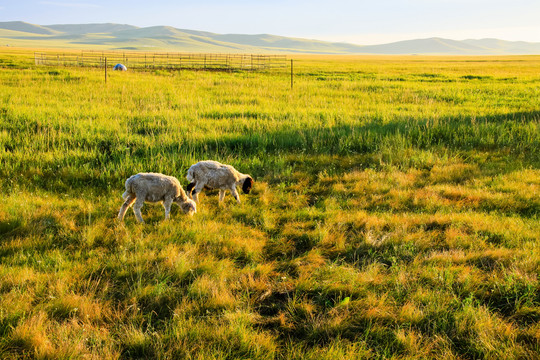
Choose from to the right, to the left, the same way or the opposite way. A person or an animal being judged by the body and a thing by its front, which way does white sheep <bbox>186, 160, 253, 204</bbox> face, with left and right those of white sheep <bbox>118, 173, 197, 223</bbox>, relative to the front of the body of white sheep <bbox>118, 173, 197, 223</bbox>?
the same way

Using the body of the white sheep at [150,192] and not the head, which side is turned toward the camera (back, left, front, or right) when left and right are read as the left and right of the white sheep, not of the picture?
right

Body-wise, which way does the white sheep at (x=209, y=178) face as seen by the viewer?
to the viewer's right

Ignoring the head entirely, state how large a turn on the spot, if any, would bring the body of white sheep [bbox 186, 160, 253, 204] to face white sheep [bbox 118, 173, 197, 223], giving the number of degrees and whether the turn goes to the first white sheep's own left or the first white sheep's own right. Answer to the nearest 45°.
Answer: approximately 135° to the first white sheep's own right

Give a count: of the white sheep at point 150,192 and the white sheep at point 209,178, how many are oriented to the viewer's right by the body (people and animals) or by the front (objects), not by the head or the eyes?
2
